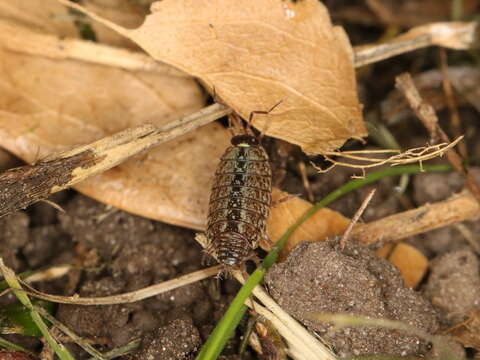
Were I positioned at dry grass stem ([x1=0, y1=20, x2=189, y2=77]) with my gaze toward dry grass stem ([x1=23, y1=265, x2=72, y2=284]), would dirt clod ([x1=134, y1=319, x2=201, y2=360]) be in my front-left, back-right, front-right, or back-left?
front-left

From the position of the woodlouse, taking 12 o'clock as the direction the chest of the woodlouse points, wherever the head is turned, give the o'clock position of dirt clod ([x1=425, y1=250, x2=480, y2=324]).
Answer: The dirt clod is roughly at 3 o'clock from the woodlouse.

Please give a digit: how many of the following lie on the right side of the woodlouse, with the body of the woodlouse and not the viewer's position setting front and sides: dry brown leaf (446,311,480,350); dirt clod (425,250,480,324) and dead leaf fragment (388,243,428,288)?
3

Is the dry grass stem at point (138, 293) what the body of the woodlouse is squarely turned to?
no

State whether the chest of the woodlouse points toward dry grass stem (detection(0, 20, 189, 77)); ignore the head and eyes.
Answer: no

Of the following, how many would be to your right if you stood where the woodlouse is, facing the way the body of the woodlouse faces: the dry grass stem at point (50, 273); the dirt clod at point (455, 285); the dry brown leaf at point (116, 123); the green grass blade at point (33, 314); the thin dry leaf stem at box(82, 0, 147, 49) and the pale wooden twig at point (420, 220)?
2

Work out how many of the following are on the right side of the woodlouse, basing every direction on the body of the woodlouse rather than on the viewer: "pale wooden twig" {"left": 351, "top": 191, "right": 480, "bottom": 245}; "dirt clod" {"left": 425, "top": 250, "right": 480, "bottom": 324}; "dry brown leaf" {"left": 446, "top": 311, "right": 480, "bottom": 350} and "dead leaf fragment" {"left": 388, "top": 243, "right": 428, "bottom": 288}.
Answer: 4

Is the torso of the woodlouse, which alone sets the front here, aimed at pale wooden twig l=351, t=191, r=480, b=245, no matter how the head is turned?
no

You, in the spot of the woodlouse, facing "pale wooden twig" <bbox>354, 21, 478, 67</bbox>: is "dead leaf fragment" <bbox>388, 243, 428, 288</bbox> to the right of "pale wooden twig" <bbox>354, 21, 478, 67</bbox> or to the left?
right

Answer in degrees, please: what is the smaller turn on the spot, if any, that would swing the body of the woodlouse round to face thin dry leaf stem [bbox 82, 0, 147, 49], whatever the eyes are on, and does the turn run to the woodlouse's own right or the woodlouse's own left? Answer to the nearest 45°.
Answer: approximately 45° to the woodlouse's own left

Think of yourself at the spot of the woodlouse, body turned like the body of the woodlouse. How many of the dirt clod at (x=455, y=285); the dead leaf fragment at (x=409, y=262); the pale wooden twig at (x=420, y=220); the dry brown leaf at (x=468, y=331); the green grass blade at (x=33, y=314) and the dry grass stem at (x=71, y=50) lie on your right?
4

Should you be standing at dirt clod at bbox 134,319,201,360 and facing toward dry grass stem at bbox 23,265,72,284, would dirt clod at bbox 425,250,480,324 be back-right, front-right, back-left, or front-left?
back-right

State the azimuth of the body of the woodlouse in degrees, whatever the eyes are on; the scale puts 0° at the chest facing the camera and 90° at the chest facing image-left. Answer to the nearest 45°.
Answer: approximately 180°

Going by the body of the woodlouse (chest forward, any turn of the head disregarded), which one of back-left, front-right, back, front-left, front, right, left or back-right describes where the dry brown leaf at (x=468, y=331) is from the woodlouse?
right

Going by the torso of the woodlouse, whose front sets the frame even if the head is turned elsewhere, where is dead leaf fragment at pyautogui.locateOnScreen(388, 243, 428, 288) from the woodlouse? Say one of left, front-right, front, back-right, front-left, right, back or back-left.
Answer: right

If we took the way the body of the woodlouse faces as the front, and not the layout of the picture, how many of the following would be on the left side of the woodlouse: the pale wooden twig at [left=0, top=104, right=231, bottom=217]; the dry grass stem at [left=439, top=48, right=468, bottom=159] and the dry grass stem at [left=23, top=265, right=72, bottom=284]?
2

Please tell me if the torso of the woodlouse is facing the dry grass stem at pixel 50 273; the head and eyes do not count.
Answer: no
